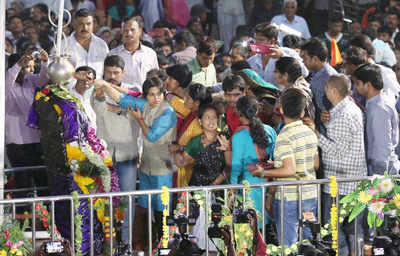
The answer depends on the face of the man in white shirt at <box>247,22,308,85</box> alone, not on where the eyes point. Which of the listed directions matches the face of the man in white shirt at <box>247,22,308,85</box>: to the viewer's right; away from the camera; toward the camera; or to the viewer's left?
toward the camera

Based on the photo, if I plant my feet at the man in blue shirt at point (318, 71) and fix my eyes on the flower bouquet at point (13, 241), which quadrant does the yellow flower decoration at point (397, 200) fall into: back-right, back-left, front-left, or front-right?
front-left

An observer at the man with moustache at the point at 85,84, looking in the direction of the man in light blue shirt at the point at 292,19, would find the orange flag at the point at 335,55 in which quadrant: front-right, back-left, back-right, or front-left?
front-right

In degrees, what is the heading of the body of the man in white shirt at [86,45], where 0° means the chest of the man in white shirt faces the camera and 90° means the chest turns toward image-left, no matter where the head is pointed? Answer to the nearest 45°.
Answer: approximately 0°

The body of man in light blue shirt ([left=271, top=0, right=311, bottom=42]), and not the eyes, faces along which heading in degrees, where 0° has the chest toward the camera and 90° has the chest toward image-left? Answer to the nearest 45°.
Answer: approximately 0°

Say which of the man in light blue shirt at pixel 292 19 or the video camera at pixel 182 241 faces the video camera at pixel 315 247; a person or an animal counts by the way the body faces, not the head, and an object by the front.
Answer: the man in light blue shirt

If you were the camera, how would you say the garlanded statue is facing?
facing to the right of the viewer

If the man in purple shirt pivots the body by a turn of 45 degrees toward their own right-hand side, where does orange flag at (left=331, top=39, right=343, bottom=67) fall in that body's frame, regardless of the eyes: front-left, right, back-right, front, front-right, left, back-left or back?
left

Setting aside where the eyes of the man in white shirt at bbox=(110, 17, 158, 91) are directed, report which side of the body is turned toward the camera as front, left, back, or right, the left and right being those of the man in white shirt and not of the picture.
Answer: front

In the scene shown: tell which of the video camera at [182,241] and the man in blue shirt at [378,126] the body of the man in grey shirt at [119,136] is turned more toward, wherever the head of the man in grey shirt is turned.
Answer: the video camera

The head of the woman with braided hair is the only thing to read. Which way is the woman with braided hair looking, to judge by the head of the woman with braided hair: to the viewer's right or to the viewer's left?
to the viewer's left

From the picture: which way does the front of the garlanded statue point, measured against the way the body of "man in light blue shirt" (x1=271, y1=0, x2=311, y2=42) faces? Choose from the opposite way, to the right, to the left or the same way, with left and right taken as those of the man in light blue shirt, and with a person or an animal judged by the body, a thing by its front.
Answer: to the left

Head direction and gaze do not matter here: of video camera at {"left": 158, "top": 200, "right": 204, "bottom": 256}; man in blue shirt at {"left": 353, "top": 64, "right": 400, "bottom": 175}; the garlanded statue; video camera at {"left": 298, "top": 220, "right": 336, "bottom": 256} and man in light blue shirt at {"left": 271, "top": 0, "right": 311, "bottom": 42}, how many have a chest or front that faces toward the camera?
1

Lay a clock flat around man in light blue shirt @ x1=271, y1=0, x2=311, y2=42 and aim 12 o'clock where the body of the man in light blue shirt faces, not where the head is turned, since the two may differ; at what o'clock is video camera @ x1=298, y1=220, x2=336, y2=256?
The video camera is roughly at 12 o'clock from the man in light blue shirt.

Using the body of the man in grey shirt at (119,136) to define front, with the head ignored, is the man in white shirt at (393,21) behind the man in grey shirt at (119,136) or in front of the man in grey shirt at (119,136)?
behind

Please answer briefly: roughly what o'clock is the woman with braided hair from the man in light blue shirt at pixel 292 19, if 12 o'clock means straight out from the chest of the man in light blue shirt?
The woman with braided hair is roughly at 12 o'clock from the man in light blue shirt.

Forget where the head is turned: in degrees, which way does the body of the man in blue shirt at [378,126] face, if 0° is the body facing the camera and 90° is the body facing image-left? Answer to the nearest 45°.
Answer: approximately 90°
